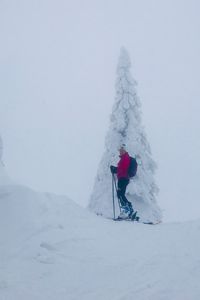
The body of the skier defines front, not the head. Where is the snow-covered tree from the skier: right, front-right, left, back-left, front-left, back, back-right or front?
right

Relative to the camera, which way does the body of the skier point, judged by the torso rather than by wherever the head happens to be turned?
to the viewer's left
